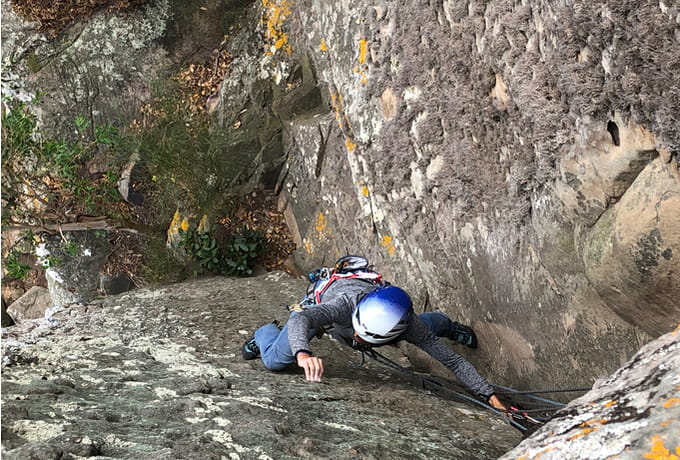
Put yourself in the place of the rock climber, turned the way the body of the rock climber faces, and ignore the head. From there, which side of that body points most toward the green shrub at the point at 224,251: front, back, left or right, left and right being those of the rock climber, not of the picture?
back

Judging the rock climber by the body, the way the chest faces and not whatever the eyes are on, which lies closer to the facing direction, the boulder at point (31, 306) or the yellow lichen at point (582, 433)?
the yellow lichen

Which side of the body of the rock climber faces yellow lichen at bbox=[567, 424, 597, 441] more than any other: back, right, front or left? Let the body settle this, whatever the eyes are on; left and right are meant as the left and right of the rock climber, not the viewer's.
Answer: front

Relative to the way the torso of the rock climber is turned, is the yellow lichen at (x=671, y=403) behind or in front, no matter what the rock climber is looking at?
in front

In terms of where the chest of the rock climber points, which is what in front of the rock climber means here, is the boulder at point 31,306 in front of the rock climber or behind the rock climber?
behind

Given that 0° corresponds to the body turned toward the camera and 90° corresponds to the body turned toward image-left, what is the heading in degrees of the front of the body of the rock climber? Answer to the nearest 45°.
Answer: approximately 0°
